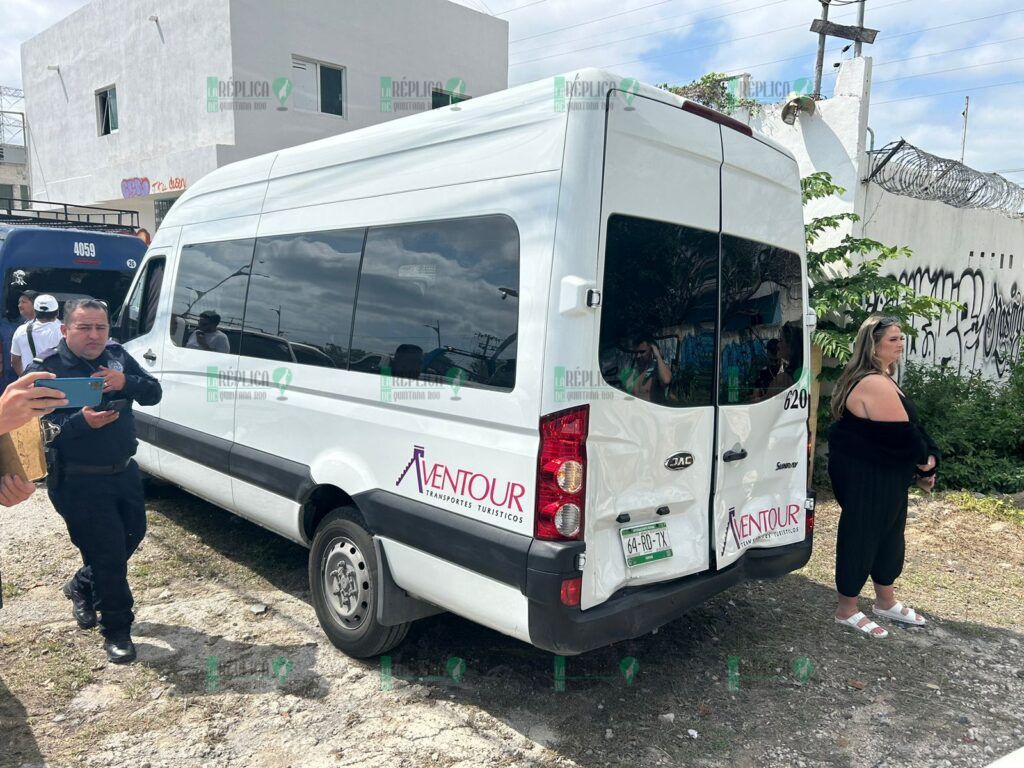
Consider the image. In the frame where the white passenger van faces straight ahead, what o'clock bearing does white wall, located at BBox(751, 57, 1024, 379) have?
The white wall is roughly at 3 o'clock from the white passenger van.

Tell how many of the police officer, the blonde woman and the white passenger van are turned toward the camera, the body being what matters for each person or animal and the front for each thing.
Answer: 1

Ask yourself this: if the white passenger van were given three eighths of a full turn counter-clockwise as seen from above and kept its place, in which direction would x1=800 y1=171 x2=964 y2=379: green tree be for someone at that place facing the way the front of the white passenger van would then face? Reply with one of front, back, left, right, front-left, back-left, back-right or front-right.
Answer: back-left

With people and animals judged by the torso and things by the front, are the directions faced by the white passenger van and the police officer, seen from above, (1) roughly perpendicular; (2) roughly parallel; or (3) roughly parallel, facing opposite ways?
roughly parallel, facing opposite ways

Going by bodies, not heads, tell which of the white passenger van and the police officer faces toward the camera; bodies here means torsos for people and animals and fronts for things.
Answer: the police officer

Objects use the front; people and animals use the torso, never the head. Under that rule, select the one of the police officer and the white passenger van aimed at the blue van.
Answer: the white passenger van

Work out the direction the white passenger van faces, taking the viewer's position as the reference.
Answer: facing away from the viewer and to the left of the viewer

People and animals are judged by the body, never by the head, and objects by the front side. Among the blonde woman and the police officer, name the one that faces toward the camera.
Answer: the police officer

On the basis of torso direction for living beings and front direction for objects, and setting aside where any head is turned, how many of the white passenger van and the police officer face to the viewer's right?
0

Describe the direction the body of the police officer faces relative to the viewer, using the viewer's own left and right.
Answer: facing the viewer

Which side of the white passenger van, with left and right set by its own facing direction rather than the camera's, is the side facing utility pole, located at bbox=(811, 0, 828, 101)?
right
